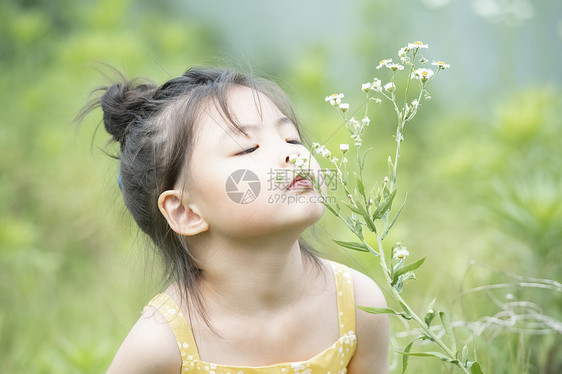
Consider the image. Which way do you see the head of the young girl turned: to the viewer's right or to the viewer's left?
to the viewer's right

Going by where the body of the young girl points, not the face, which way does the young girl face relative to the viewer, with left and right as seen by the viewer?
facing the viewer and to the right of the viewer
